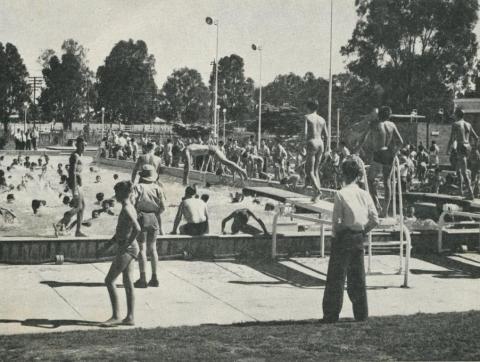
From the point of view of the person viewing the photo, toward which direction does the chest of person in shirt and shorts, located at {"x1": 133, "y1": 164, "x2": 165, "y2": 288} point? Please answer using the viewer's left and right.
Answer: facing away from the viewer

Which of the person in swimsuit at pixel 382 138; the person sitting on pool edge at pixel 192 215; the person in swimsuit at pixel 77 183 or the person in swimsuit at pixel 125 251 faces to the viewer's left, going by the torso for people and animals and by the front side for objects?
the person in swimsuit at pixel 125 251

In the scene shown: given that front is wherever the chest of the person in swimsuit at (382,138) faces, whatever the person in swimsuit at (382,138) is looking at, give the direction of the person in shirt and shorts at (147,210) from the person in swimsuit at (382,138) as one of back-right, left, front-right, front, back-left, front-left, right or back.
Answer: back-left

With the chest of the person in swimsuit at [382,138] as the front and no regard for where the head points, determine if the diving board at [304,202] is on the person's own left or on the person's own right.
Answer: on the person's own left

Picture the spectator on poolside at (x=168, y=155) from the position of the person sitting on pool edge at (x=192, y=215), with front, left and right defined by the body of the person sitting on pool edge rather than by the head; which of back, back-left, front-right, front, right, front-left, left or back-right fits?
front

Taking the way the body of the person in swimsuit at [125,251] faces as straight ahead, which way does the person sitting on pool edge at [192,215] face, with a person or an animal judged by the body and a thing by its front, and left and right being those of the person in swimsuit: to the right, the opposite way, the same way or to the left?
to the right

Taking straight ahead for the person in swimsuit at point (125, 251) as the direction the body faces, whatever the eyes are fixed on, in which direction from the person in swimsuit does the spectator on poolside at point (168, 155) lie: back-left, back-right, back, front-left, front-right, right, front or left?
right

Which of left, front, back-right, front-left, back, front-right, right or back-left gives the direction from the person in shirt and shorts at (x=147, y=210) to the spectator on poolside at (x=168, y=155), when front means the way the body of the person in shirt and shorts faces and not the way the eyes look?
front

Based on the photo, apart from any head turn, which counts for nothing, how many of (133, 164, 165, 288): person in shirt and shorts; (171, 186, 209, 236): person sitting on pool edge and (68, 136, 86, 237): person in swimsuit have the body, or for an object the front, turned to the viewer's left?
0

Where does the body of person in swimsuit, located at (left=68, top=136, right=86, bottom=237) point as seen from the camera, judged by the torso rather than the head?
to the viewer's right

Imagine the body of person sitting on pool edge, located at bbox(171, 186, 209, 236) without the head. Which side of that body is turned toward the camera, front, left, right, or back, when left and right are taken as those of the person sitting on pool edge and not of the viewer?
back
